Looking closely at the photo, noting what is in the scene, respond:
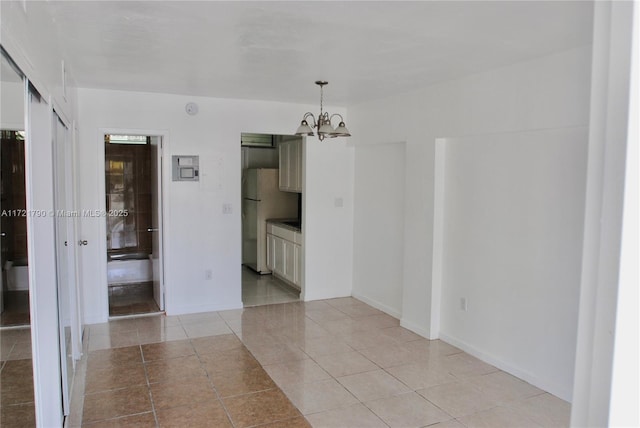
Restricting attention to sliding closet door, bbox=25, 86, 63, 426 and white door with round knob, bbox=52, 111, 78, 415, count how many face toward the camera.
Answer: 0

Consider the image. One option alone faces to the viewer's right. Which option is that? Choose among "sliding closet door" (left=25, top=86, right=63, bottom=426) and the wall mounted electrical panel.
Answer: the sliding closet door

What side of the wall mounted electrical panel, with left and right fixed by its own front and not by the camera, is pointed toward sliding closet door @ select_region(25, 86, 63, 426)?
front

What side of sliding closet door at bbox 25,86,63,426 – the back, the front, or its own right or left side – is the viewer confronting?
right

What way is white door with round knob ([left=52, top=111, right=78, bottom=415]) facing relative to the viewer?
to the viewer's right

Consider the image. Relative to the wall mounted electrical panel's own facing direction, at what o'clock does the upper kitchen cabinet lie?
The upper kitchen cabinet is roughly at 8 o'clock from the wall mounted electrical panel.

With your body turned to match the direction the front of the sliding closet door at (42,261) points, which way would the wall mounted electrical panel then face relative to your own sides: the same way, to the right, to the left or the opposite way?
to the right

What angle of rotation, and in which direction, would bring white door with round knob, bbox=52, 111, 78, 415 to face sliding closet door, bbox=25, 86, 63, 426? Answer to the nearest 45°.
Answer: approximately 90° to its right

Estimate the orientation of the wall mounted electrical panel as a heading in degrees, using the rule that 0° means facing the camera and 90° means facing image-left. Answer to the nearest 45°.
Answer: approximately 0°

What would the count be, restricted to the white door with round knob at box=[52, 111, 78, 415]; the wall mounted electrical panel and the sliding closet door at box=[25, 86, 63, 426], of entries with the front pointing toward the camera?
1

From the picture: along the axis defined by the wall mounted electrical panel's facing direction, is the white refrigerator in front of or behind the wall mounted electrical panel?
behind

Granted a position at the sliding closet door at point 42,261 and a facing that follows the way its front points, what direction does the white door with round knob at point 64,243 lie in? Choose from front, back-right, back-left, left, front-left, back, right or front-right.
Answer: left
